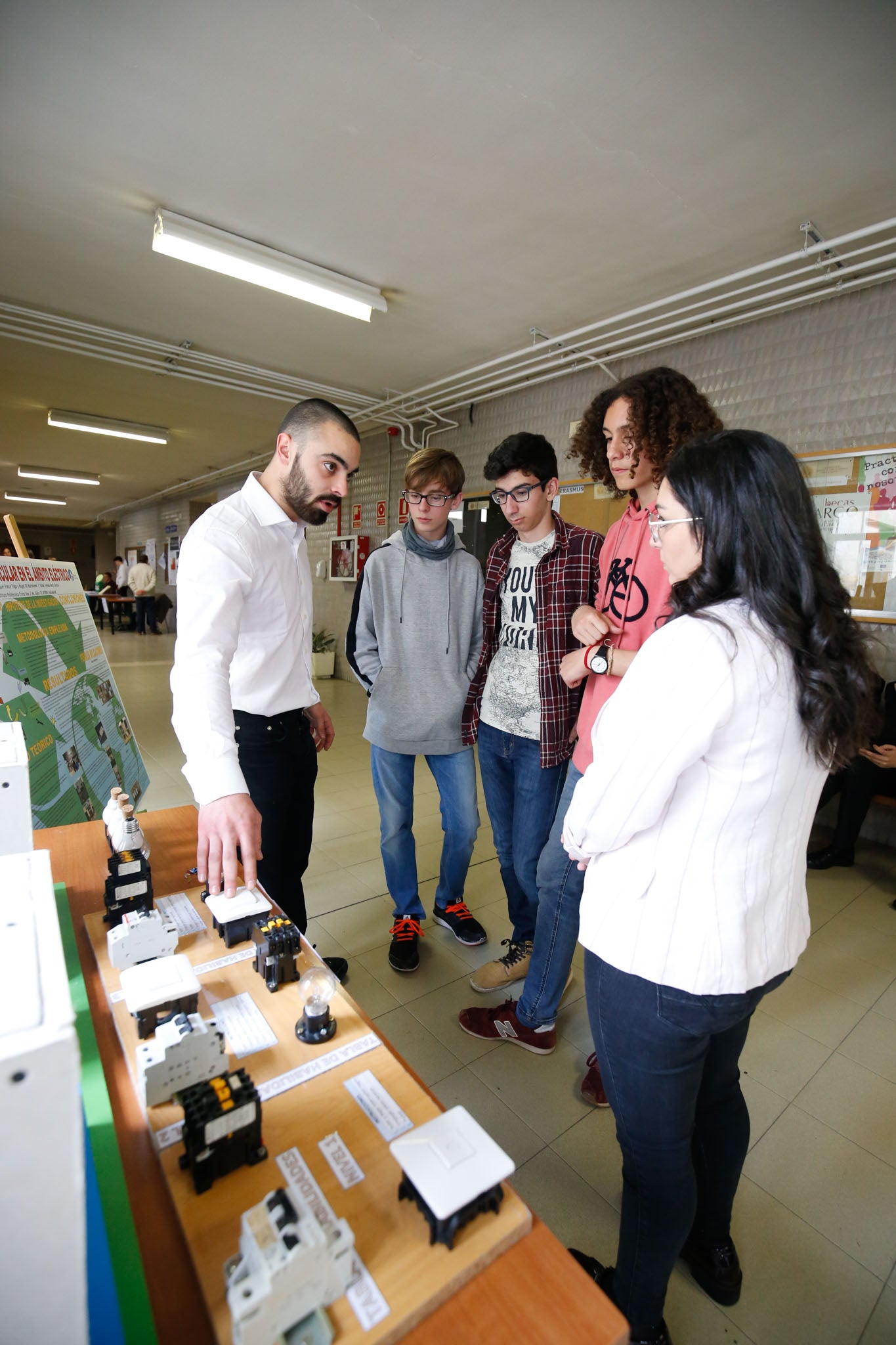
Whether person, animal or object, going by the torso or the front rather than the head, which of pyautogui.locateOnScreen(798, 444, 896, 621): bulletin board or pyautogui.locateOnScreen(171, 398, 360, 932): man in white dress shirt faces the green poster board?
the bulletin board

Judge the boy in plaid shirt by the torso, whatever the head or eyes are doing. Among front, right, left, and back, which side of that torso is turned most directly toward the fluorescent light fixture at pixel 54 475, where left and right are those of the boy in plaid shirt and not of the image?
right

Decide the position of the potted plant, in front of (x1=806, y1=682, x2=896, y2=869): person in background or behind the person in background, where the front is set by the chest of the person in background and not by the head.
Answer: in front

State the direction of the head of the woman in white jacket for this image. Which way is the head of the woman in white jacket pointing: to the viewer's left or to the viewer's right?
to the viewer's left

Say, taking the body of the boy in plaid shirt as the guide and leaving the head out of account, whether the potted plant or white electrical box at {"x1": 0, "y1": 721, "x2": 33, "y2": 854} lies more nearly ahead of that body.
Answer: the white electrical box

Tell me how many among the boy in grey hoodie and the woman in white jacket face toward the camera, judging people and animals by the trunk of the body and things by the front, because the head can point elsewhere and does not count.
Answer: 1

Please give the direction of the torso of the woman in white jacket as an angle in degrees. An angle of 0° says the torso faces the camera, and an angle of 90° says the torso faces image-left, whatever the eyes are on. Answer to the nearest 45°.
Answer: approximately 135°

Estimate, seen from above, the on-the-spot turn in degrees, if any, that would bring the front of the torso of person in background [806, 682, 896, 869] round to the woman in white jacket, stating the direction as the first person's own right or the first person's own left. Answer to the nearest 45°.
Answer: approximately 90° to the first person's own left

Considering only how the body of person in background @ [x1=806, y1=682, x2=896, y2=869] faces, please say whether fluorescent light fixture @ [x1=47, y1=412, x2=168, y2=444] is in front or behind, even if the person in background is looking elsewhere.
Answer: in front

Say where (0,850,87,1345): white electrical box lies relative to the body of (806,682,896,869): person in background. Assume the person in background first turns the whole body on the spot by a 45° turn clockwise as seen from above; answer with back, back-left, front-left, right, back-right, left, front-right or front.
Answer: back-left

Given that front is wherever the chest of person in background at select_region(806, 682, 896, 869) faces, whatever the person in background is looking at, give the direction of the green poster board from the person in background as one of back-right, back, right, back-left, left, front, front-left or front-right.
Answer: front-left

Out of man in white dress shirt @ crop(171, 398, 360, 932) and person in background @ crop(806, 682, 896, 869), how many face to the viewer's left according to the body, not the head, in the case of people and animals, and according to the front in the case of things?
1

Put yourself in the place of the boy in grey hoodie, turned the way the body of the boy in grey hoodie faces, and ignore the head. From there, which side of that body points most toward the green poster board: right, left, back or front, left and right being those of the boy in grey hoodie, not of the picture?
right

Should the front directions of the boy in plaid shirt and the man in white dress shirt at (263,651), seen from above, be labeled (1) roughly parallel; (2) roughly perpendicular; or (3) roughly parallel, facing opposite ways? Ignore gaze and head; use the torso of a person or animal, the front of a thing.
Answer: roughly perpendicular

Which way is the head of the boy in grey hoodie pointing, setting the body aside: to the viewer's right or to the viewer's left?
to the viewer's left

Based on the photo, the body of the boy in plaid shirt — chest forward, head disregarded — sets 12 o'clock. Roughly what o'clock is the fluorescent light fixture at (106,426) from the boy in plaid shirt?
The fluorescent light fixture is roughly at 3 o'clock from the boy in plaid shirt.

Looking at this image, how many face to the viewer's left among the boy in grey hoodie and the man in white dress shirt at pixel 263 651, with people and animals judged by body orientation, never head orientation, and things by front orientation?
0

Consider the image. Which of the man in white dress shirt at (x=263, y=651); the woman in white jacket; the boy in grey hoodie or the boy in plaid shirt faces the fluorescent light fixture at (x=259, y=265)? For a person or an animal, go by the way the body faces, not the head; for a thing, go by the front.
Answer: the woman in white jacket
